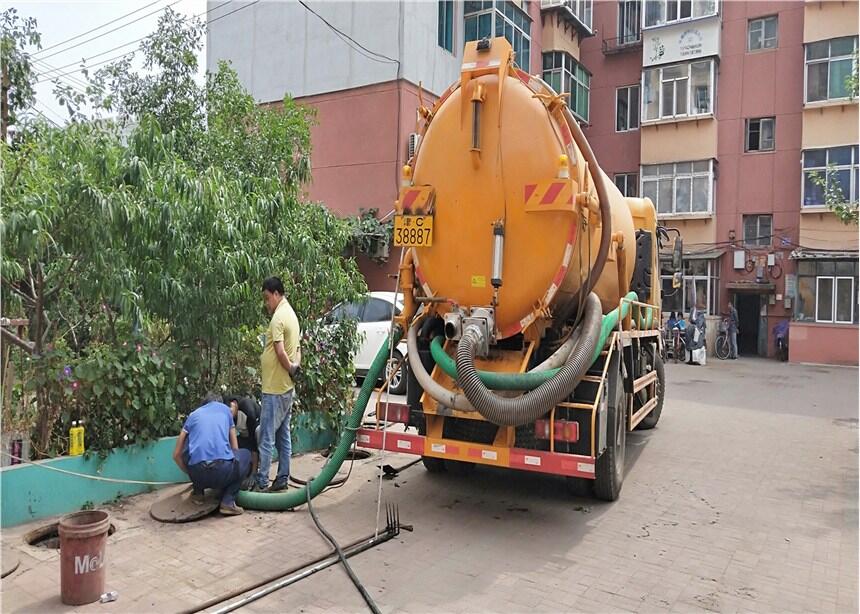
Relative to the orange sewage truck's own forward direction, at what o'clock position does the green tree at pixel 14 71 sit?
The green tree is roughly at 8 o'clock from the orange sewage truck.

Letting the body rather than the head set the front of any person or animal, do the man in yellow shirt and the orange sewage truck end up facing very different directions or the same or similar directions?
very different directions

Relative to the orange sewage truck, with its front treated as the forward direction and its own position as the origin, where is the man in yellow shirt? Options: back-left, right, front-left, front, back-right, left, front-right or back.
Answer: back-left

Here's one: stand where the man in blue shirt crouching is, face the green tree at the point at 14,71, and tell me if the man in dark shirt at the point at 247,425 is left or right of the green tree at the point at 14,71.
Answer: right

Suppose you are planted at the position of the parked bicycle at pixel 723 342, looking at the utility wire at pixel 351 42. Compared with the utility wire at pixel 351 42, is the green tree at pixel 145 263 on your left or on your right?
left

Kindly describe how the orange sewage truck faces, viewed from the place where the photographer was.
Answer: facing away from the viewer and to the right of the viewer

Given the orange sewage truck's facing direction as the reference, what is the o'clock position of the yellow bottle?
The yellow bottle is roughly at 7 o'clock from the orange sewage truck.
